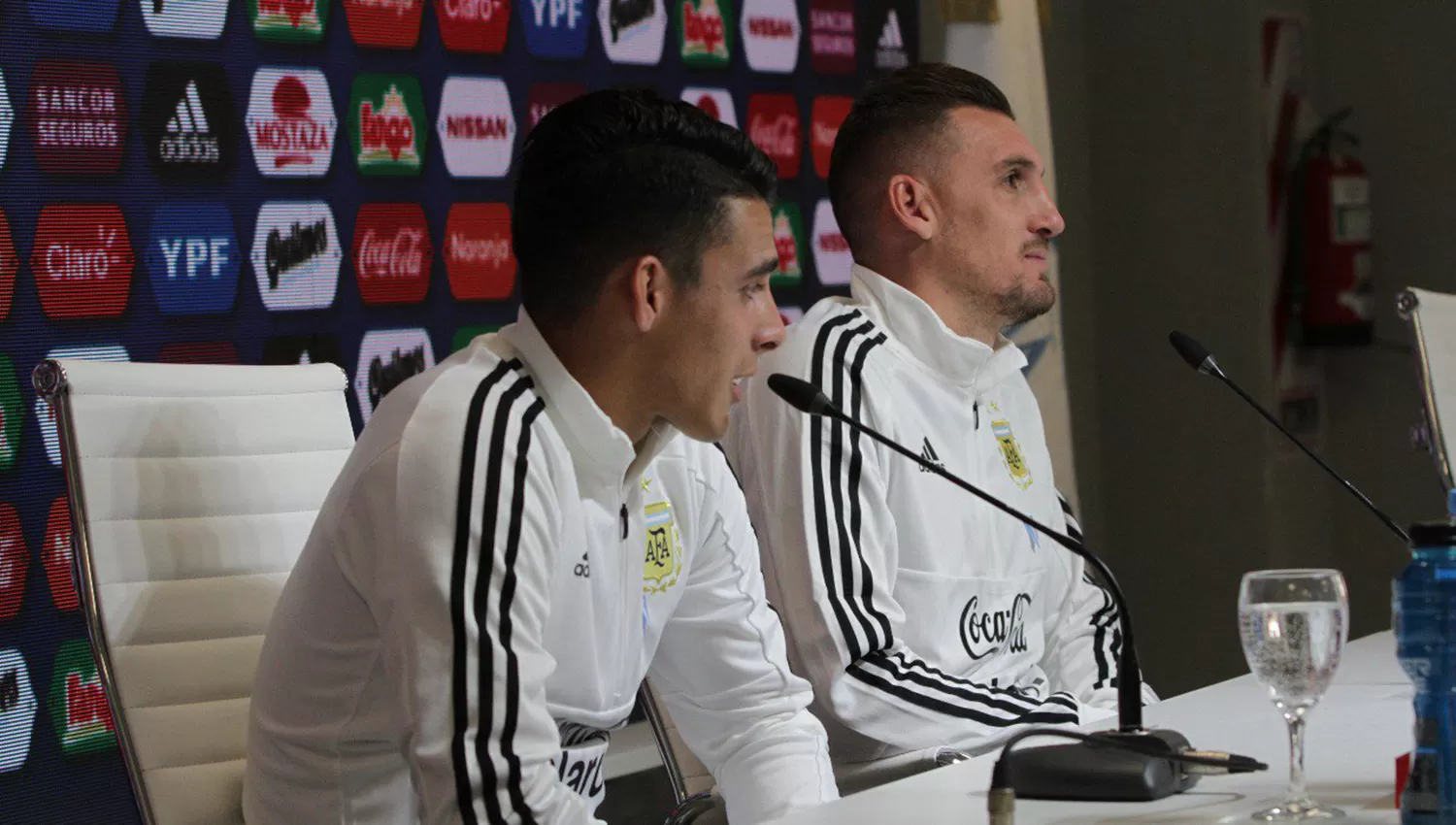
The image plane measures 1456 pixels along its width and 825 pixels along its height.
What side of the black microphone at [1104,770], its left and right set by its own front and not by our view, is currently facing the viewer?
left

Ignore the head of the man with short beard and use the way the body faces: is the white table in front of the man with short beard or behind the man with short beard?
in front

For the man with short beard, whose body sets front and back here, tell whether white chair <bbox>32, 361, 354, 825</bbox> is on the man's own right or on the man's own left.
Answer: on the man's own right

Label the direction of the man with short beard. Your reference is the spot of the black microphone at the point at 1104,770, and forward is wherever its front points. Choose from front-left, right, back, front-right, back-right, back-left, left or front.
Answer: right

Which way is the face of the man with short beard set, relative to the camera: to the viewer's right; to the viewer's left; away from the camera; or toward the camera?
to the viewer's right

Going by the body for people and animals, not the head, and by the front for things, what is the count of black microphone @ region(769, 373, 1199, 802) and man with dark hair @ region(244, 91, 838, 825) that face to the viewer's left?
1

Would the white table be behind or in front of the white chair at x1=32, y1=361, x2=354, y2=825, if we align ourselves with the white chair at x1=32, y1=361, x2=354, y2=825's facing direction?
in front
